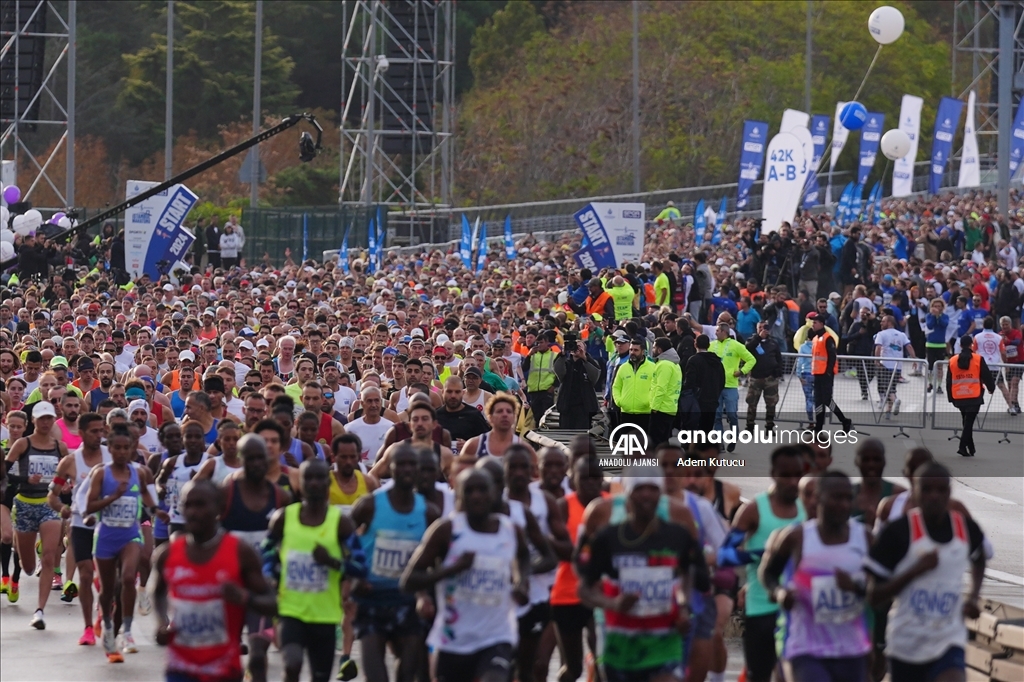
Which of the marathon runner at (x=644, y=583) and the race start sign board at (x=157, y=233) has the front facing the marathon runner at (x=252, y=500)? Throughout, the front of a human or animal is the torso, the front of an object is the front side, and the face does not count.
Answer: the race start sign board

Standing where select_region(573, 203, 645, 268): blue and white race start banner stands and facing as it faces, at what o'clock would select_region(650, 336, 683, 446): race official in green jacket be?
The race official in green jacket is roughly at 12 o'clock from the blue and white race start banner.

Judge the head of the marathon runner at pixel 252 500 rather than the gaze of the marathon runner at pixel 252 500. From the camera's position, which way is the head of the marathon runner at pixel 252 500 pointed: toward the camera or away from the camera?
toward the camera

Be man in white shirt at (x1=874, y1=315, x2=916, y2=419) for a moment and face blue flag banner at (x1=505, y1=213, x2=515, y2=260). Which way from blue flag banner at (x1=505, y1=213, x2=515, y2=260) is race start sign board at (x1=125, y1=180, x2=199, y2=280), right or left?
left

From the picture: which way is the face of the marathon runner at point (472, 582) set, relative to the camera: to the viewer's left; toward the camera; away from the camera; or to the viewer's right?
toward the camera

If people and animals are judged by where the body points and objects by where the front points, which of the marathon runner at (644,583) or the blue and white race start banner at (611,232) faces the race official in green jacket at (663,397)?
the blue and white race start banner

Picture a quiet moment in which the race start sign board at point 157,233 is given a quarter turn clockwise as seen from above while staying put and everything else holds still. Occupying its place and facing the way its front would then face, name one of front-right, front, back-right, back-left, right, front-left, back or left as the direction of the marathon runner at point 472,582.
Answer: left

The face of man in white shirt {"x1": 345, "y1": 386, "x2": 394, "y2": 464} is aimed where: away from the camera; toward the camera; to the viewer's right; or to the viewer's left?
toward the camera

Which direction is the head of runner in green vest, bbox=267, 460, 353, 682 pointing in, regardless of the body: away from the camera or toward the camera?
toward the camera

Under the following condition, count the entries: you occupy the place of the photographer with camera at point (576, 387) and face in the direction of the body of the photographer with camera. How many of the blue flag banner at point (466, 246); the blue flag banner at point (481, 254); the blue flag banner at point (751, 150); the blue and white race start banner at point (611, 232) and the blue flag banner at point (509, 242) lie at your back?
5

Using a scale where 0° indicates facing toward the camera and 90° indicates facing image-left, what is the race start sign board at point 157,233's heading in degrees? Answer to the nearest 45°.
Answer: approximately 0°

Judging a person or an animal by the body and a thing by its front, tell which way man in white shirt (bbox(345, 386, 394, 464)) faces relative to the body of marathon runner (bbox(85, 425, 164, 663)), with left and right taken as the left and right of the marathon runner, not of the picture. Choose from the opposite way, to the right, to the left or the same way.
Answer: the same way

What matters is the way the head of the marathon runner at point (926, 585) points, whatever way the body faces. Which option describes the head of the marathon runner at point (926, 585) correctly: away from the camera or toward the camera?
toward the camera

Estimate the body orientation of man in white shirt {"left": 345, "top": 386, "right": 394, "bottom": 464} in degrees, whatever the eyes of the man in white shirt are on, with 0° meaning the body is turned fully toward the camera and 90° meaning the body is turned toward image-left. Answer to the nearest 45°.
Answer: approximately 0°

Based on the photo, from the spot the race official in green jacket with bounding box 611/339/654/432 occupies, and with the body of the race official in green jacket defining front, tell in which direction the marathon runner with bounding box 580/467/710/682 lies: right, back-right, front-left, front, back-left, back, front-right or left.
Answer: front

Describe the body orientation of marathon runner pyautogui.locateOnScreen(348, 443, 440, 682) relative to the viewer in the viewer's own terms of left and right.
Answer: facing the viewer

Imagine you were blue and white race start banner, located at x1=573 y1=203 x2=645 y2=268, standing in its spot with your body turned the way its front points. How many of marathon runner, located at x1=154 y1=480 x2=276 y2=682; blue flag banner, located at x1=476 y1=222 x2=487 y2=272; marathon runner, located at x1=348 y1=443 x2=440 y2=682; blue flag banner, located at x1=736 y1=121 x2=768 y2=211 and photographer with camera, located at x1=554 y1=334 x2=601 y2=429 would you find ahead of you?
3

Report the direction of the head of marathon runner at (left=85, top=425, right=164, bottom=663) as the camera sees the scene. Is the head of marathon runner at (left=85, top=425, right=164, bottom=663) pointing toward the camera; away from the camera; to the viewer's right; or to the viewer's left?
toward the camera

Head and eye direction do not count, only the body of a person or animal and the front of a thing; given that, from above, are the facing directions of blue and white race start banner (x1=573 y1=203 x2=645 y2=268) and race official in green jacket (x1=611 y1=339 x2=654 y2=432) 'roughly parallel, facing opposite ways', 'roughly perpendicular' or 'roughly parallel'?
roughly parallel

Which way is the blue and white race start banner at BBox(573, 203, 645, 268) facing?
toward the camera
